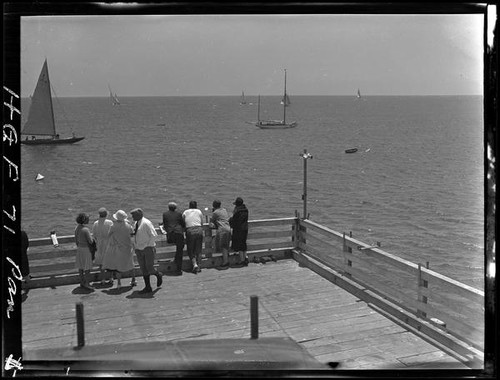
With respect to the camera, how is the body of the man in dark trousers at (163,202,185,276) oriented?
away from the camera

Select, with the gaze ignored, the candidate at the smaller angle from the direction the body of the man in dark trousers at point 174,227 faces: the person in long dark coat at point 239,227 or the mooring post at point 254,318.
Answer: the person in long dark coat

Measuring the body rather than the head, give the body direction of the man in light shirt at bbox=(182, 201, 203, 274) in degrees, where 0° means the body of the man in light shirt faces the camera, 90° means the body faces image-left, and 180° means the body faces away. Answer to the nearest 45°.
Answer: approximately 180°

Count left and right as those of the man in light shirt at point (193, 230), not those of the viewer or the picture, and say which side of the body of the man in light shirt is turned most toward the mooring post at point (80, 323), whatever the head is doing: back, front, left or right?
back

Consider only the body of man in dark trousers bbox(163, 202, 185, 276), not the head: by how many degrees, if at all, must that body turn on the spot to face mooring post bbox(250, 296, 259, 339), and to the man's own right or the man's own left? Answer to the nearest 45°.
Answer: approximately 180°

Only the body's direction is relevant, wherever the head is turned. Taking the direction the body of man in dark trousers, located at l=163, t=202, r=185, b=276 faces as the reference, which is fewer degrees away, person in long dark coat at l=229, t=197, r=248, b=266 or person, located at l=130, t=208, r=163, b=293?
the person in long dark coat

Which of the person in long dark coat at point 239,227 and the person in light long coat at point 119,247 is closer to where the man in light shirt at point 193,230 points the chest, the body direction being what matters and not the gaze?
the person in long dark coat

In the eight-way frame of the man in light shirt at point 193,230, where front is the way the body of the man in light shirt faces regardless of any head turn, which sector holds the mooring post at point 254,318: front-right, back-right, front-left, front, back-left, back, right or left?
back

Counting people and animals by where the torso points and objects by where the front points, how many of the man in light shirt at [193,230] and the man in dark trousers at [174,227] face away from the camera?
2

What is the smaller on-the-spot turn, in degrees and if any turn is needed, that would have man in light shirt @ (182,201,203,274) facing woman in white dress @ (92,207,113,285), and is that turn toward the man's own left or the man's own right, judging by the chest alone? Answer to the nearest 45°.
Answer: approximately 135° to the man's own left
